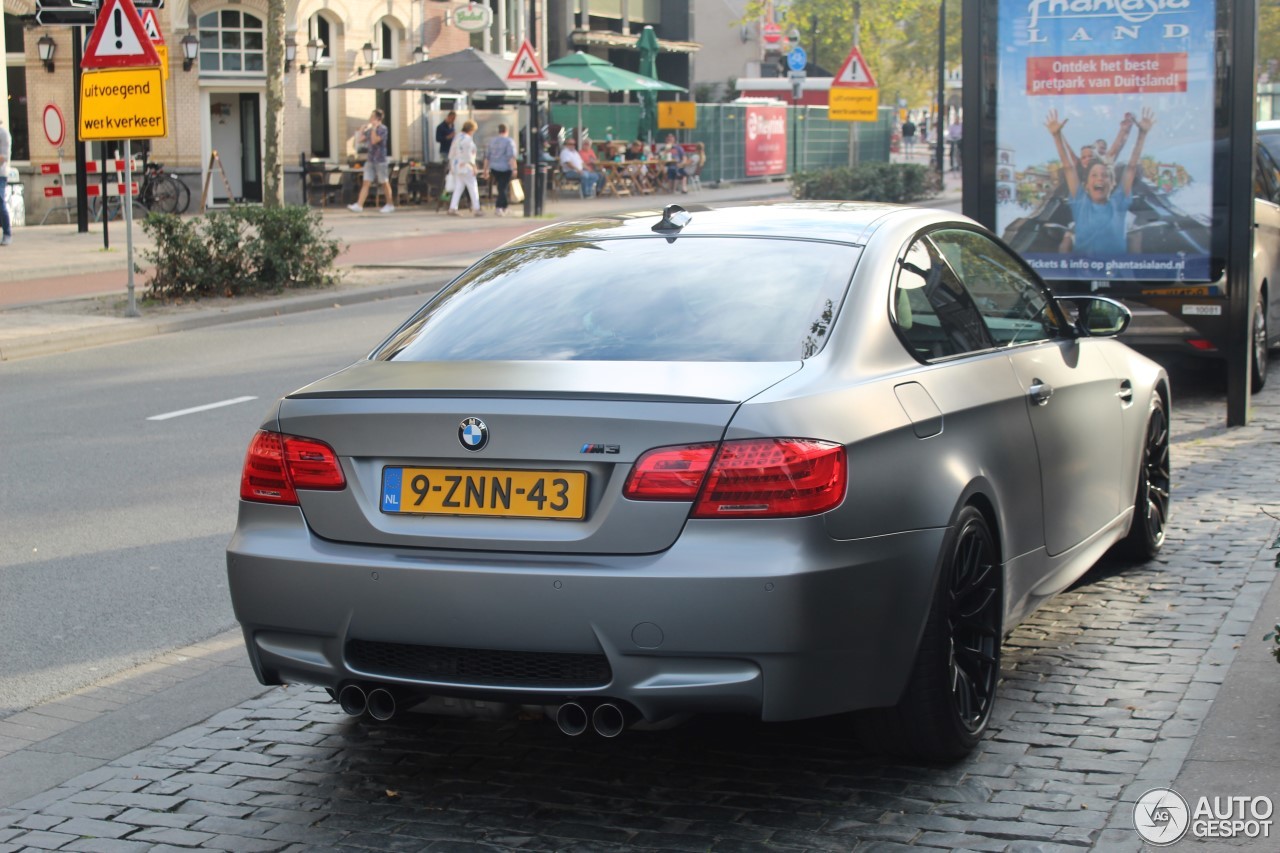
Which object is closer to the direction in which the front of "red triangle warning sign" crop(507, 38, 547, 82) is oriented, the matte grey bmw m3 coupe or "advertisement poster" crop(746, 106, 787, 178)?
the matte grey bmw m3 coupe

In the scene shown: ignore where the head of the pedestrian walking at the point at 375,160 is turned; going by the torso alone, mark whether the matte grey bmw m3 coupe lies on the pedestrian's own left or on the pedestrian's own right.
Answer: on the pedestrian's own left

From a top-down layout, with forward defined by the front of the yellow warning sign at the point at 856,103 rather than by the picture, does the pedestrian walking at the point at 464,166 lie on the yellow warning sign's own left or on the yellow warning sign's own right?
on the yellow warning sign's own right

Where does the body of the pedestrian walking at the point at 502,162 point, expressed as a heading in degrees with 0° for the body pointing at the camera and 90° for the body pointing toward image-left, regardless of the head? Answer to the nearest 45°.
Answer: approximately 180°

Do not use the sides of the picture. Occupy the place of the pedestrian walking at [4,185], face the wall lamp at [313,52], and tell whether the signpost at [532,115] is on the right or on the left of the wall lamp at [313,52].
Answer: right

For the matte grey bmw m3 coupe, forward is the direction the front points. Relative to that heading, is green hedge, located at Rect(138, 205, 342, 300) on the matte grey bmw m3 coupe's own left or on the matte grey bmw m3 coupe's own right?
on the matte grey bmw m3 coupe's own left

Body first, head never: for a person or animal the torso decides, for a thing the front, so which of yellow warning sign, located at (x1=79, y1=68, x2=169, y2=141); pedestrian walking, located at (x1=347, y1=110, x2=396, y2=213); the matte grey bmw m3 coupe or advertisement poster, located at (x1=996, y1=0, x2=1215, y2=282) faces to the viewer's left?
the pedestrian walking

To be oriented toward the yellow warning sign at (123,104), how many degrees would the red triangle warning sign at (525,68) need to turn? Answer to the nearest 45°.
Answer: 0° — it already faces it
